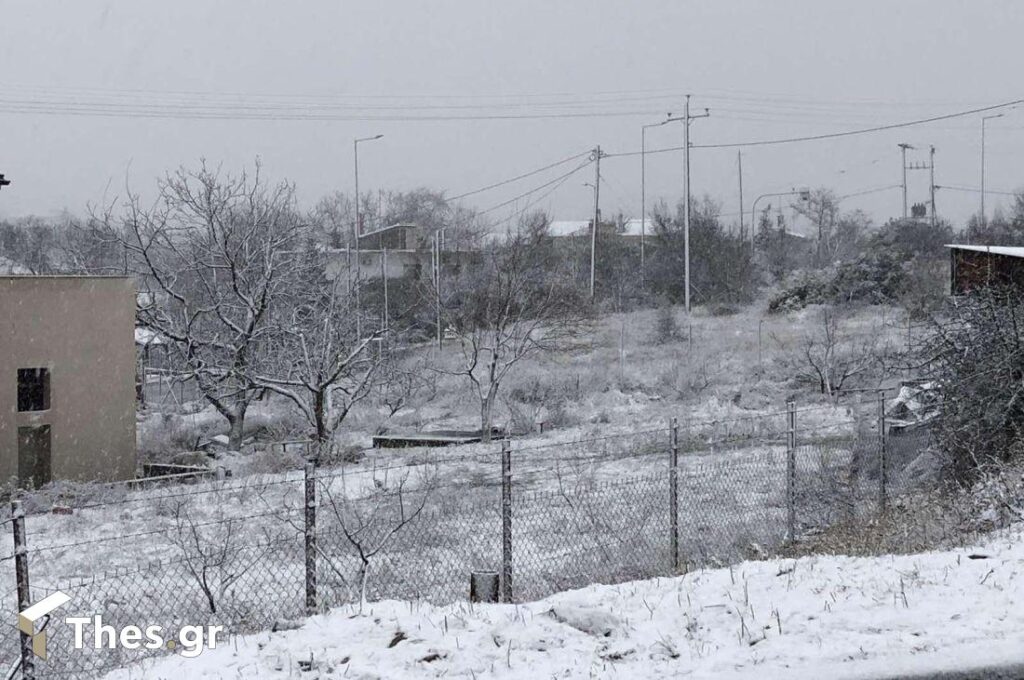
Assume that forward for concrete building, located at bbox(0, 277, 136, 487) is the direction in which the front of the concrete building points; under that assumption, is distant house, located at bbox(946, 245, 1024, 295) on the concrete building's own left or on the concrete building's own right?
on the concrete building's own left

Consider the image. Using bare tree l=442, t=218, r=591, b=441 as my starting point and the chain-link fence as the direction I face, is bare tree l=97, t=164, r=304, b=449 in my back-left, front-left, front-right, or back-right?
front-right

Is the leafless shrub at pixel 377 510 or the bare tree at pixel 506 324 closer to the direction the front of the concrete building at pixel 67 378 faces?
the leafless shrub

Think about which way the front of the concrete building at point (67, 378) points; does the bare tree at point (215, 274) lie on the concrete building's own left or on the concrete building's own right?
on the concrete building's own left

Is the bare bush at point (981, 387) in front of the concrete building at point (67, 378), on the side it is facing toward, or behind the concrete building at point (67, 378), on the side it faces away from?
in front

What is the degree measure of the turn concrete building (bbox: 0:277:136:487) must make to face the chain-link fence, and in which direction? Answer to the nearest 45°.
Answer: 0° — it already faces it

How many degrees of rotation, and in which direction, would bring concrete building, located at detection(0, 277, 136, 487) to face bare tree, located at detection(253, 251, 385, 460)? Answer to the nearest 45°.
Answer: approximately 90° to its left

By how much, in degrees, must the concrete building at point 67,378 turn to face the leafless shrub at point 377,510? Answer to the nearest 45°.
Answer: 0° — it already faces it

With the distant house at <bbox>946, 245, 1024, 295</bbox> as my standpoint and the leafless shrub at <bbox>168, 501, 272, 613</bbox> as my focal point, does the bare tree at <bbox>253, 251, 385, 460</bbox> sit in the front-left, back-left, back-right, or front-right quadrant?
front-right

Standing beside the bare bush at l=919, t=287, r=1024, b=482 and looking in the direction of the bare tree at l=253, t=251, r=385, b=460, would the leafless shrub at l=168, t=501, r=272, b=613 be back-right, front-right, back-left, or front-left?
front-left

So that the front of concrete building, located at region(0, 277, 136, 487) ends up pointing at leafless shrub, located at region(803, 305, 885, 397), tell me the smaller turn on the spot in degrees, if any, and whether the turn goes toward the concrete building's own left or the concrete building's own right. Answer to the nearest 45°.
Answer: approximately 90° to the concrete building's own left
